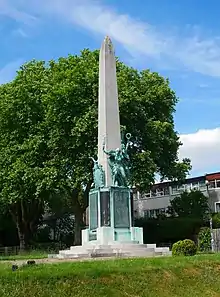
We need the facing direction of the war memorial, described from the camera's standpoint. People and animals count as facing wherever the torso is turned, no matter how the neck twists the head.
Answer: facing the viewer and to the right of the viewer

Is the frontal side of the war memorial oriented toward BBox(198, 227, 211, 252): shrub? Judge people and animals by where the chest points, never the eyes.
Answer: no

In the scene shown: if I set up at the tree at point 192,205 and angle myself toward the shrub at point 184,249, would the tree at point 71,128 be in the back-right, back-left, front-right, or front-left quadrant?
front-right

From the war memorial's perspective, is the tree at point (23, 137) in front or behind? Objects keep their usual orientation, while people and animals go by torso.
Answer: behind

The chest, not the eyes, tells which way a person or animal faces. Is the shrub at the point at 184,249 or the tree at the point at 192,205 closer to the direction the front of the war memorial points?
the shrub

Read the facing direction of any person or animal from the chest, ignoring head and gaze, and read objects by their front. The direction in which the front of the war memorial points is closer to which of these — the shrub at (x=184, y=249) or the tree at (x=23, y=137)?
the shrub

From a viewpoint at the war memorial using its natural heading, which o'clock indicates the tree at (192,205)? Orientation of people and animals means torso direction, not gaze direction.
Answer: The tree is roughly at 8 o'clock from the war memorial.

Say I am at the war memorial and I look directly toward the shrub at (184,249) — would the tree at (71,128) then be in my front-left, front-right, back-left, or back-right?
back-left

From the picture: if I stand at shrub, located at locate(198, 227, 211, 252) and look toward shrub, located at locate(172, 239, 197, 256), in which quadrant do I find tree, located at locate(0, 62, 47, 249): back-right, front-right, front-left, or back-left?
front-right

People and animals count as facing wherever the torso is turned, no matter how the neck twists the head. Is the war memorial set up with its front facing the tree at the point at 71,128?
no
